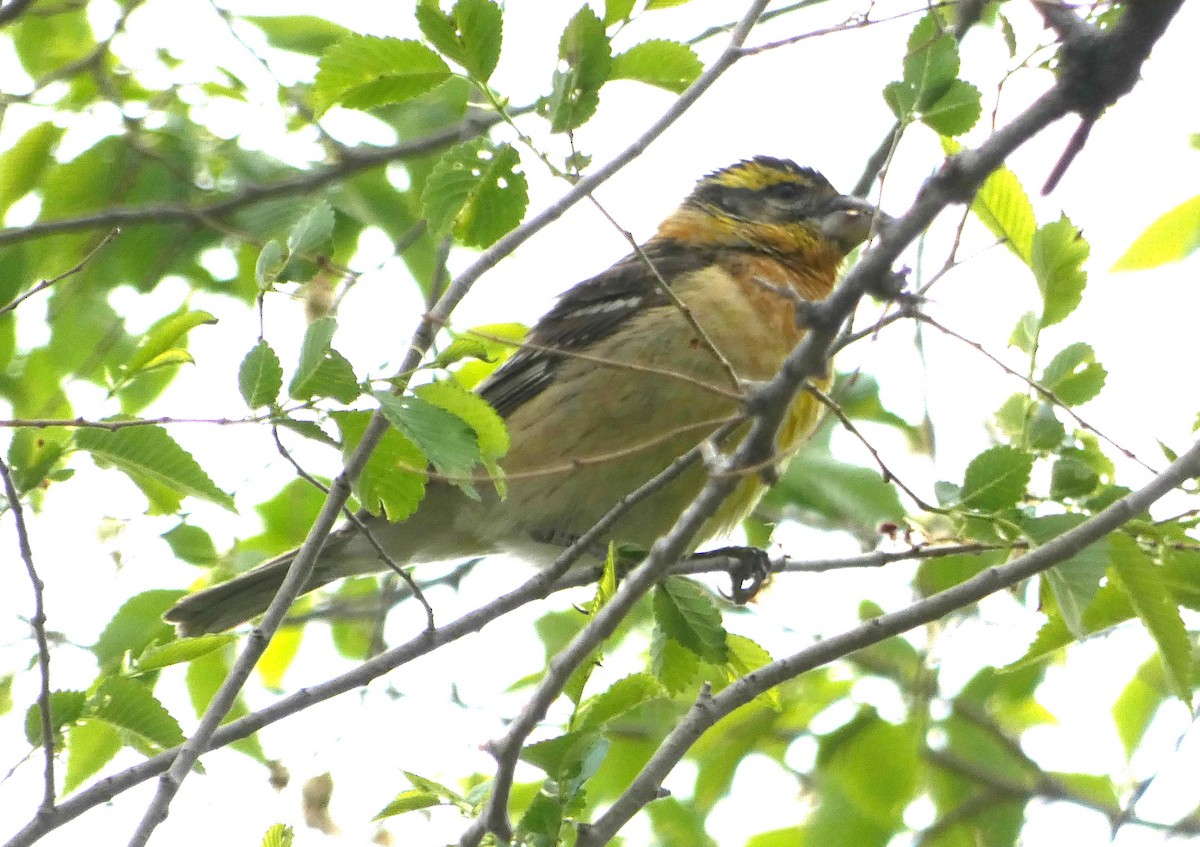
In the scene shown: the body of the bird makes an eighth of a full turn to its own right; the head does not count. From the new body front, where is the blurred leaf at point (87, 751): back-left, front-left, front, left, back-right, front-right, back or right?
right

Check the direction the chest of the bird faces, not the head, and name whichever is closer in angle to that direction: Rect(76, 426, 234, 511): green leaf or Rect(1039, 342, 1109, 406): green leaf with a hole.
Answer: the green leaf with a hole

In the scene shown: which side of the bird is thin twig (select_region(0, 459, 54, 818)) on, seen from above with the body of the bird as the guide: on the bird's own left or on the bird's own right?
on the bird's own right

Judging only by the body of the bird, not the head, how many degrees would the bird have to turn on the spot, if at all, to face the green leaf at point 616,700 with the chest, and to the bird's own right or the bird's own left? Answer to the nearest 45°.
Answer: approximately 90° to the bird's own right

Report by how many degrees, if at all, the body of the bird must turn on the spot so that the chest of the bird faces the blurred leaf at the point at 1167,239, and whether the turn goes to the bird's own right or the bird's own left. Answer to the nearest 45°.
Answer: approximately 45° to the bird's own right

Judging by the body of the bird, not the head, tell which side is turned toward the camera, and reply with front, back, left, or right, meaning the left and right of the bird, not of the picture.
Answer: right

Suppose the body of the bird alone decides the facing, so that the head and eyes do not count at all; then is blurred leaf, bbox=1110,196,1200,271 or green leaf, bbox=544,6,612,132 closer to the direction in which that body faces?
the blurred leaf

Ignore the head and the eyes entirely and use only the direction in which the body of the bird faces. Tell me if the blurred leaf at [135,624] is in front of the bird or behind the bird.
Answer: behind
